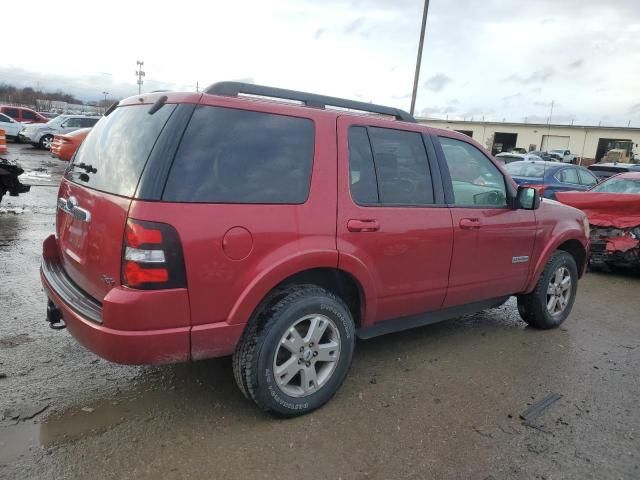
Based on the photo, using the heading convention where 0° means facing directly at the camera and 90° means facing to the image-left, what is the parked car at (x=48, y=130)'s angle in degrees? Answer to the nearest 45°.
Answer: approximately 45°

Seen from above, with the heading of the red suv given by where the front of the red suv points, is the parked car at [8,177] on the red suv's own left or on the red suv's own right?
on the red suv's own left

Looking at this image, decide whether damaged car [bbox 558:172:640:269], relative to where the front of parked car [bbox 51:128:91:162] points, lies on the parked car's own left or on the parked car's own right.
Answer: on the parked car's own left

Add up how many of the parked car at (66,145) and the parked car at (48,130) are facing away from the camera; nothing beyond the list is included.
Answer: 0

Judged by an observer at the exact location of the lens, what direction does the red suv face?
facing away from the viewer and to the right of the viewer

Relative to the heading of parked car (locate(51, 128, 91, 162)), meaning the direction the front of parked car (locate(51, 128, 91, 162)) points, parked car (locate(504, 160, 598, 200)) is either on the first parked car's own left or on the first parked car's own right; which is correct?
on the first parked car's own left

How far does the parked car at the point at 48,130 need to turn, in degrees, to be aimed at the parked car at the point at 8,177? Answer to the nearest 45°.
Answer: approximately 45° to its left
